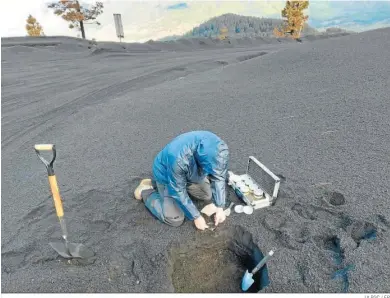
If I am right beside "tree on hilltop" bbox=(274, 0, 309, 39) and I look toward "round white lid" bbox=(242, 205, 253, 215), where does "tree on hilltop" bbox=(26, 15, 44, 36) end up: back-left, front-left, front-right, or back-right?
front-right

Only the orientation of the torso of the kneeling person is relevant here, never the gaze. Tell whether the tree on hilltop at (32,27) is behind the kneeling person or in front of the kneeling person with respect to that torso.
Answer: behind

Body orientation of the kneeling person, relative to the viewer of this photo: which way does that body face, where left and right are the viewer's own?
facing the viewer and to the right of the viewer

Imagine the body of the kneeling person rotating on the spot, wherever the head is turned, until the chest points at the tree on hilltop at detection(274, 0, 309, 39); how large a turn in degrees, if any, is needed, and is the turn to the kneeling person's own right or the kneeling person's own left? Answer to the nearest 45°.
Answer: approximately 90° to the kneeling person's own left

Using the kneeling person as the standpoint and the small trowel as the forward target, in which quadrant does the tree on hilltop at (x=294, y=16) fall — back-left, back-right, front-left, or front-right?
back-left

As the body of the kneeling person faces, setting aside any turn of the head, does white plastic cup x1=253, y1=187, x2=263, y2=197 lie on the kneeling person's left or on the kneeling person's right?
on the kneeling person's left

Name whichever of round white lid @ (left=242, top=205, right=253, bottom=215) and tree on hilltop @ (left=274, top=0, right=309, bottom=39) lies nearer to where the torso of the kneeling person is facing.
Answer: the round white lid

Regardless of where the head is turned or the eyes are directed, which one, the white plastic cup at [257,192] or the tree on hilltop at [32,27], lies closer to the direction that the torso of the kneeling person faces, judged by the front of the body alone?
the white plastic cup

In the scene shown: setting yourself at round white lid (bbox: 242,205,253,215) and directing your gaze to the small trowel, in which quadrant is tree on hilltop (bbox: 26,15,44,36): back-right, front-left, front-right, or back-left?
back-right

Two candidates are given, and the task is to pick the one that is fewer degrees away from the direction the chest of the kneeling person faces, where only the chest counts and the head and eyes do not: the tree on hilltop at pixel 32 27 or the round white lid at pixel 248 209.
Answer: the round white lid
